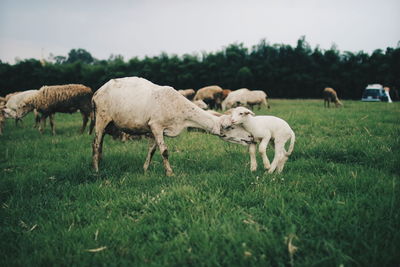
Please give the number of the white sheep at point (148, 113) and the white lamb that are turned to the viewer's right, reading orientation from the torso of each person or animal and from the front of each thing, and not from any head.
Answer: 1

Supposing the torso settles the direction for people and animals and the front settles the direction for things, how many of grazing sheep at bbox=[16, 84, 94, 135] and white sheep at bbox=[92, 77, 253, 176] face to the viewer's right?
1

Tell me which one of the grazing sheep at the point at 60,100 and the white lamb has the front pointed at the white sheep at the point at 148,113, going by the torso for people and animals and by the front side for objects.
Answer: the white lamb

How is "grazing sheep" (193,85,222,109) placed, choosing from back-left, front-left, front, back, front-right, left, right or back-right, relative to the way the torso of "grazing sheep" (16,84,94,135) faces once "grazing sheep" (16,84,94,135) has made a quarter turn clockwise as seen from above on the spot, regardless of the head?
front-right

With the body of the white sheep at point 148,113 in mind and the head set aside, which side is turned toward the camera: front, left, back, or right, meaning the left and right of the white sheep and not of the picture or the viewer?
right

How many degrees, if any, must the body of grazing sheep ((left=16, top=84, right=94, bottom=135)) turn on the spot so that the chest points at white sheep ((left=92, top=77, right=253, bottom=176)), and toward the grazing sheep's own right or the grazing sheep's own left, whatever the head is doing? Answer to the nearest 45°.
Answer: approximately 90° to the grazing sheep's own left

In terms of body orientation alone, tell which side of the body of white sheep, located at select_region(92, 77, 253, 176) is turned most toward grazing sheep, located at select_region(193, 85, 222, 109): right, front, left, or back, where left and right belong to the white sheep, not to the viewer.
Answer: left

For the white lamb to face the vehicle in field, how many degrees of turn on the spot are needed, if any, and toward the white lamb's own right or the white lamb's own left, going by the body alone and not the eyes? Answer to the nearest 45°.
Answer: approximately 90° to the white lamb's own right

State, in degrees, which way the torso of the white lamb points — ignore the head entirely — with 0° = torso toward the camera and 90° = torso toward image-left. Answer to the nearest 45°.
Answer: approximately 90°

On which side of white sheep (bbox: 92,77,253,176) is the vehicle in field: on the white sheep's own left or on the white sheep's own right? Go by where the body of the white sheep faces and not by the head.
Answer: on the white sheep's own left

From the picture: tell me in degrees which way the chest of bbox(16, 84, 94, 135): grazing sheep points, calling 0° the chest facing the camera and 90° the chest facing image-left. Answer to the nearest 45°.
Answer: approximately 90°
